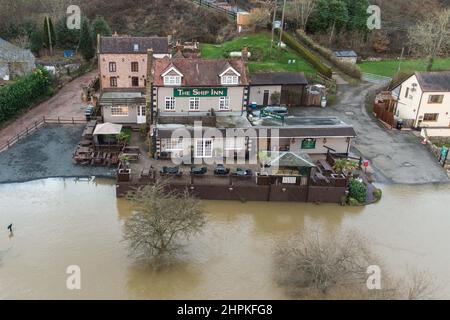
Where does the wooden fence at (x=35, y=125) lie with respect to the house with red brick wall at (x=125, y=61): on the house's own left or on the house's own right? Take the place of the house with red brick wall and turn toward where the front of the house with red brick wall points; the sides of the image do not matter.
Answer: on the house's own right

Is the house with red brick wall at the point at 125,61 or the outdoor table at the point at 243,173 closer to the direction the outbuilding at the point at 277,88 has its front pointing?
the outdoor table

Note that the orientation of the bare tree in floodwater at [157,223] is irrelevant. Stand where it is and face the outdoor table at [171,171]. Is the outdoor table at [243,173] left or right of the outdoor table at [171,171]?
right

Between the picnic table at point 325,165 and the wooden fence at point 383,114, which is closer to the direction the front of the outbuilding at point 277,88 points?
the picnic table

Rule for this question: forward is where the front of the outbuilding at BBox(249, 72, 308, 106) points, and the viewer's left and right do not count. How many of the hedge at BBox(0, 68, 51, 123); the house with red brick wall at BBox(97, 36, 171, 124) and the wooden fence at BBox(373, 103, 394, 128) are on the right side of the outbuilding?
2

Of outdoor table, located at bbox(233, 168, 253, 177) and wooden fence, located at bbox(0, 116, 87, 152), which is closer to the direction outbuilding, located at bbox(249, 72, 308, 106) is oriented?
the outdoor table

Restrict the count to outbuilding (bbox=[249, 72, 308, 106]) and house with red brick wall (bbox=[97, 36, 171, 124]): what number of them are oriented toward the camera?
2

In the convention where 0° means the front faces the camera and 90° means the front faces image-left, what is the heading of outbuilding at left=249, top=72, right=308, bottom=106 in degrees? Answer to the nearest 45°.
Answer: approximately 0°

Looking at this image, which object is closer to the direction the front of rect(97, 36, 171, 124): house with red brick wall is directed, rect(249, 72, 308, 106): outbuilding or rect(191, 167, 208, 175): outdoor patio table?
the outdoor patio table

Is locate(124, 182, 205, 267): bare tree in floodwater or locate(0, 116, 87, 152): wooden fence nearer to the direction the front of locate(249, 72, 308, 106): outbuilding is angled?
the bare tree in floodwater
